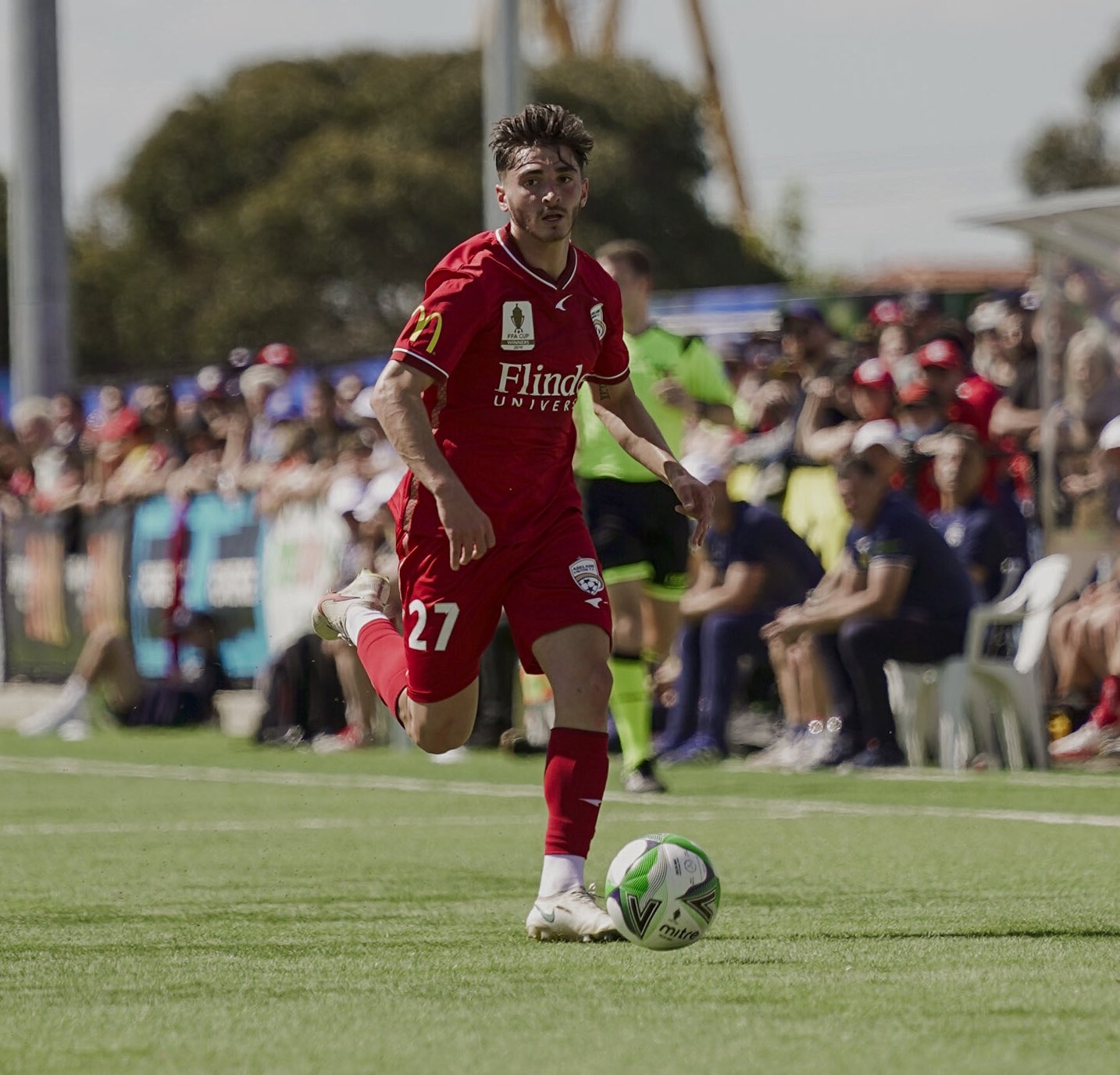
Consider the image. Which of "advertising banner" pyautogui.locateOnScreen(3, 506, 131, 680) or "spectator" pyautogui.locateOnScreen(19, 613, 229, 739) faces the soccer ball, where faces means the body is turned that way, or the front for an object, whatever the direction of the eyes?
the advertising banner

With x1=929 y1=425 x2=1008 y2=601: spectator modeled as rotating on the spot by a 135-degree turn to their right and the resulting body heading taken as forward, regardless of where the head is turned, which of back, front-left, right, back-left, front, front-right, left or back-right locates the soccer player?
back

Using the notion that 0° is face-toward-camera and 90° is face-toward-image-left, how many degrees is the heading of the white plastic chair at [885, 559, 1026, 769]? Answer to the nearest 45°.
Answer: approximately 90°

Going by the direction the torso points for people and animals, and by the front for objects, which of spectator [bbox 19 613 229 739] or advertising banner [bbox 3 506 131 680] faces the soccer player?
the advertising banner

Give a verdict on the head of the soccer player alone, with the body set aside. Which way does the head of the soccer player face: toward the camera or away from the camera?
toward the camera

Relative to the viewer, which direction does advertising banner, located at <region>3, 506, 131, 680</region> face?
toward the camera

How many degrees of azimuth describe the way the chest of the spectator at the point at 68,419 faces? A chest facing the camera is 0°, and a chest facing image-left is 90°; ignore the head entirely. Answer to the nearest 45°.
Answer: approximately 45°

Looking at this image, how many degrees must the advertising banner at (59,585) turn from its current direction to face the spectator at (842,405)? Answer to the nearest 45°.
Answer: approximately 45° to its left

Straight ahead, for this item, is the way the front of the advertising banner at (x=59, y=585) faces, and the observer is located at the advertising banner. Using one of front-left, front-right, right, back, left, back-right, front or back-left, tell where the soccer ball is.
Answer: front

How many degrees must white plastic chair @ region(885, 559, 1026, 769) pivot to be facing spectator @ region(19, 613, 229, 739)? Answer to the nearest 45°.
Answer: approximately 45° to its right

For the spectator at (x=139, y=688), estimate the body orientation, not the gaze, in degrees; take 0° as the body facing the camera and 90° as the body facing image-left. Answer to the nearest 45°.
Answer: approximately 90°
